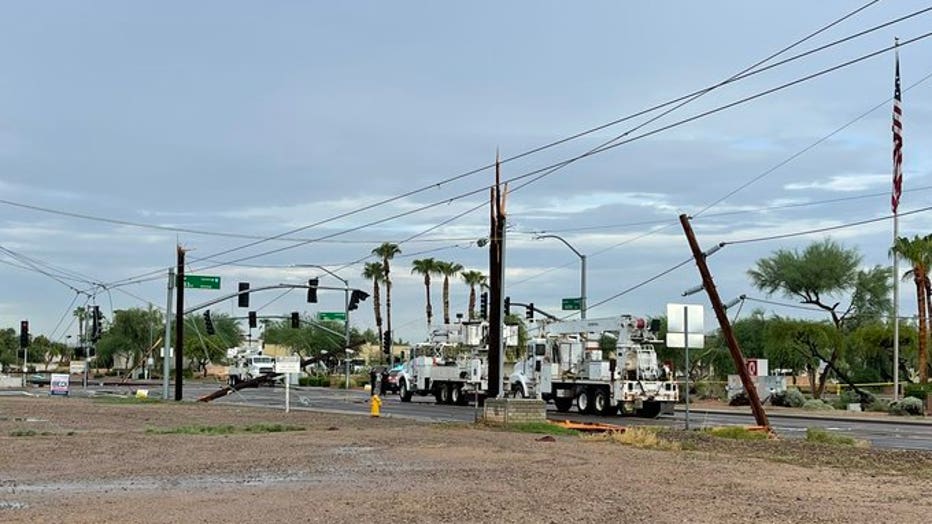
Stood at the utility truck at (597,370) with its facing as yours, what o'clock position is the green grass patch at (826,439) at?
The green grass patch is roughly at 7 o'clock from the utility truck.

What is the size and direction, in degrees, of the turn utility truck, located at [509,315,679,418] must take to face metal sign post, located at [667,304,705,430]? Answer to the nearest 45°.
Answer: approximately 135° to its left

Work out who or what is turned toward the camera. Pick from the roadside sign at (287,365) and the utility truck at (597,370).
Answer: the roadside sign

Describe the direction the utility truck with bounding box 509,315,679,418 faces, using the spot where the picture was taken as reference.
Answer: facing away from the viewer and to the left of the viewer

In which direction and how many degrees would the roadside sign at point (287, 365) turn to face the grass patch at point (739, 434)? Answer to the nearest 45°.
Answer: approximately 45° to its left

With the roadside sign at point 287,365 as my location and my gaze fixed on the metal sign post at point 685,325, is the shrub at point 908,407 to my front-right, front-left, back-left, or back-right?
front-left

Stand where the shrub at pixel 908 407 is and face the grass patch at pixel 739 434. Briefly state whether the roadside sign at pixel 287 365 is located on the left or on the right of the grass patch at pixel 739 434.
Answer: right

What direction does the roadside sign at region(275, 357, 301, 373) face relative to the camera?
toward the camera

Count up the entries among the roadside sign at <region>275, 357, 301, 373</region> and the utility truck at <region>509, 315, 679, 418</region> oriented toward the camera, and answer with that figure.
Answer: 1

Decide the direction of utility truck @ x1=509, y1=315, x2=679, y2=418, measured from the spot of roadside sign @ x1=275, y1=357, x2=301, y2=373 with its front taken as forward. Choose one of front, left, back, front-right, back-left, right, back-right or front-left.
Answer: left
